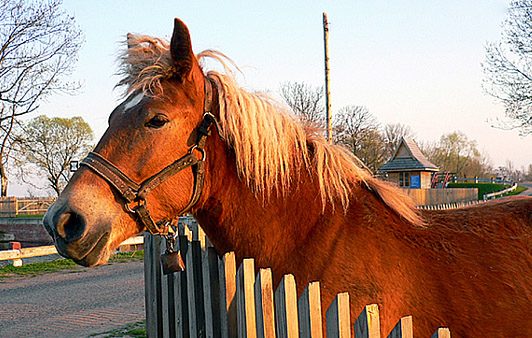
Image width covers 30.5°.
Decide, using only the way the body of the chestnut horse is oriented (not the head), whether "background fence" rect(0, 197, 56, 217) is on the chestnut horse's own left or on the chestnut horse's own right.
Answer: on the chestnut horse's own right

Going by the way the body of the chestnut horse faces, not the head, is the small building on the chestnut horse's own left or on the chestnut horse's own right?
on the chestnut horse's own right

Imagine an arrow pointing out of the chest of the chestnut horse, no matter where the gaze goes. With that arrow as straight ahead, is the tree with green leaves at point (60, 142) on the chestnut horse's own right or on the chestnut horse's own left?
on the chestnut horse's own right

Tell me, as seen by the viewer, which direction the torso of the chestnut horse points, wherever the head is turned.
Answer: to the viewer's left
